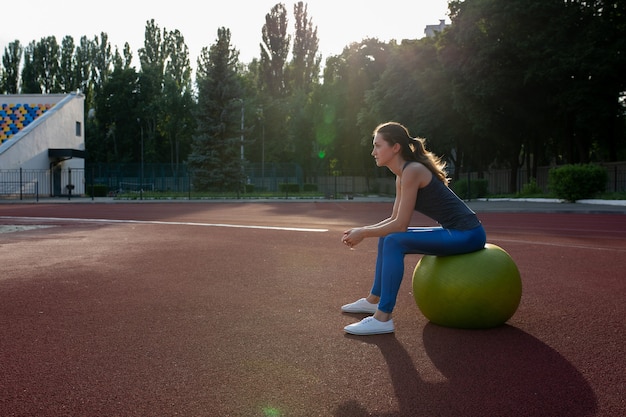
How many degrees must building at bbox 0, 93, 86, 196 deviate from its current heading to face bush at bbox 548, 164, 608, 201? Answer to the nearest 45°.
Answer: approximately 90° to its left

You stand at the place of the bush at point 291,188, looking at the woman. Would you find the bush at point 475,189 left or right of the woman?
left

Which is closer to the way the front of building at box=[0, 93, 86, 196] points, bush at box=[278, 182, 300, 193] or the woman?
the woman

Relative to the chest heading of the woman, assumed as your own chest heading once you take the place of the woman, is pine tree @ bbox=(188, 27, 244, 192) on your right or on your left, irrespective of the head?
on your right

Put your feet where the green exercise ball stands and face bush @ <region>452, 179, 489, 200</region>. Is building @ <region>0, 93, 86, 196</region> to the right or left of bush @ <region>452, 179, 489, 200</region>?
left

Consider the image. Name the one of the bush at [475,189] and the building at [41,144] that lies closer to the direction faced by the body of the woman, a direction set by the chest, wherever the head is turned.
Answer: the building

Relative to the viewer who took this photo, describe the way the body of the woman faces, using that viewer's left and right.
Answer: facing to the left of the viewer

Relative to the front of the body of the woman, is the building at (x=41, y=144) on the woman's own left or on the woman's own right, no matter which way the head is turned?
on the woman's own right

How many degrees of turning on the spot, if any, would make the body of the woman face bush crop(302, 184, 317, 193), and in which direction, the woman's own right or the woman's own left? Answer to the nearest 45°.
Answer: approximately 90° to the woman's own right

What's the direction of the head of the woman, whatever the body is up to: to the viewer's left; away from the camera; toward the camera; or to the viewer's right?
to the viewer's left

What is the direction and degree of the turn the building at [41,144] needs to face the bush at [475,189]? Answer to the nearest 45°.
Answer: approximately 90° to its left
